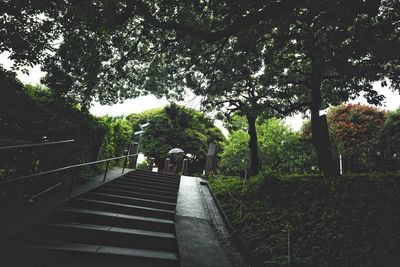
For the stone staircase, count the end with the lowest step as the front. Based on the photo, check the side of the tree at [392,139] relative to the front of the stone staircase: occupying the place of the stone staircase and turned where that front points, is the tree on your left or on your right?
on your left

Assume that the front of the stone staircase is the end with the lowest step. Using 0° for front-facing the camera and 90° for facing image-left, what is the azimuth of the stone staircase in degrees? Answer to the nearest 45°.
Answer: approximately 0°

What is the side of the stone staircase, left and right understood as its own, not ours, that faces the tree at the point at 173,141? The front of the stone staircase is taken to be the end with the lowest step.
back

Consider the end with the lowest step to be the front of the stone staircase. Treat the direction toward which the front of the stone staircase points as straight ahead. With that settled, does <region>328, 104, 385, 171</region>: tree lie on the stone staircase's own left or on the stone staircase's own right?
on the stone staircase's own left

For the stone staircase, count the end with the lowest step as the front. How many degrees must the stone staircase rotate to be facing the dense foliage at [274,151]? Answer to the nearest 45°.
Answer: approximately 135° to its left
